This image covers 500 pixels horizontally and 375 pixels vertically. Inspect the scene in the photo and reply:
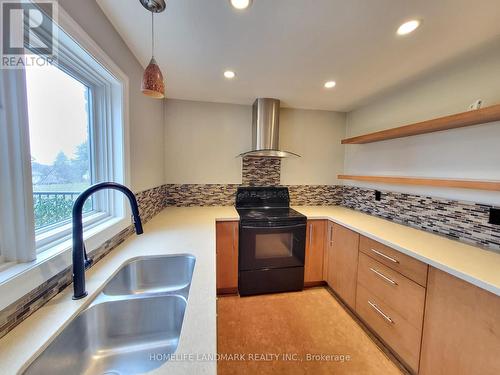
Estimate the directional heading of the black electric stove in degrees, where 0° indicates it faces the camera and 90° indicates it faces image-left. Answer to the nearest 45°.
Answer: approximately 0°

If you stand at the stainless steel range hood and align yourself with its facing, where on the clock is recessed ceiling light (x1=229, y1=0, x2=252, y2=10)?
The recessed ceiling light is roughly at 12 o'clock from the stainless steel range hood.

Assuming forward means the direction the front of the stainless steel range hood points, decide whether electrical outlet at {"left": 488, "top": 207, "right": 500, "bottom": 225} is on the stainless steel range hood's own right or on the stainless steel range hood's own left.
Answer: on the stainless steel range hood's own left

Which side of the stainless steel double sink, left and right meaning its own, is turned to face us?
right

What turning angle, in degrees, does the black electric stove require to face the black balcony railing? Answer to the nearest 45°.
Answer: approximately 45° to its right

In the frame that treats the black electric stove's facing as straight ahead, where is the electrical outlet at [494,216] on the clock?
The electrical outlet is roughly at 10 o'clock from the black electric stove.

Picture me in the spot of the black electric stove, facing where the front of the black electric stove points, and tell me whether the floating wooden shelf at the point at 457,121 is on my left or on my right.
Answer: on my left
